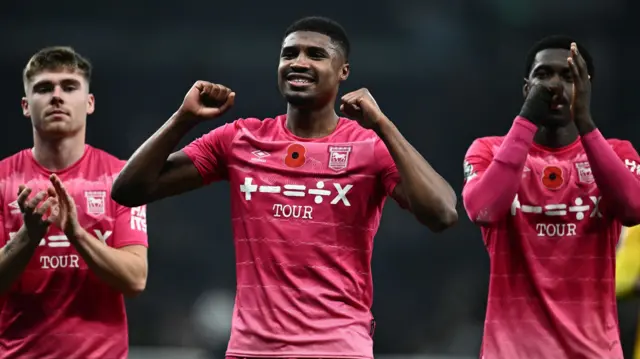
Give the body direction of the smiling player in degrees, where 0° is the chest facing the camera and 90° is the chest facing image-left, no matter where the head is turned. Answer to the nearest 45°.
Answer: approximately 0°
